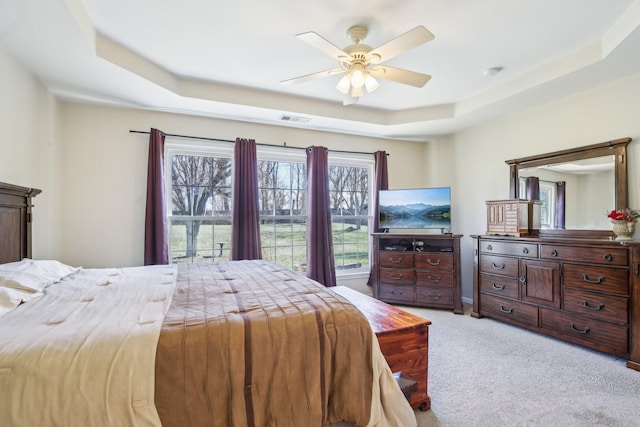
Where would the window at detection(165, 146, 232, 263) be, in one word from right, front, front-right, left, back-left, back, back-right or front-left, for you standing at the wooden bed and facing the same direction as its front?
left

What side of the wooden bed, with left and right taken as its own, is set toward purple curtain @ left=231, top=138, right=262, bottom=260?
left

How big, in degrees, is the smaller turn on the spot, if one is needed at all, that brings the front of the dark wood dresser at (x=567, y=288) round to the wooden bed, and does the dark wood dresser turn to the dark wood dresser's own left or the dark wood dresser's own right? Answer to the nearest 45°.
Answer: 0° — it already faces it

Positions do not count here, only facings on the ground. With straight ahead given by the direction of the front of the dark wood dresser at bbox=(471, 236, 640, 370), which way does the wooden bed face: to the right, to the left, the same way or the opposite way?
the opposite way

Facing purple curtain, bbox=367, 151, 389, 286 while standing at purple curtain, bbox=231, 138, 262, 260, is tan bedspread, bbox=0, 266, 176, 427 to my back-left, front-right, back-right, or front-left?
back-right

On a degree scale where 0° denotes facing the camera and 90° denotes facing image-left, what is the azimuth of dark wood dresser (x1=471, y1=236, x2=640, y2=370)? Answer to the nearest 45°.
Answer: approximately 45°

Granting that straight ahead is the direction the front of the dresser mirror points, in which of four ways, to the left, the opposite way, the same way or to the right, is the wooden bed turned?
the opposite way

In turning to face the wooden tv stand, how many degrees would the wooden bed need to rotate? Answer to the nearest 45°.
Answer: approximately 45° to its left

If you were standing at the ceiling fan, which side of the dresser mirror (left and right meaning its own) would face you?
front

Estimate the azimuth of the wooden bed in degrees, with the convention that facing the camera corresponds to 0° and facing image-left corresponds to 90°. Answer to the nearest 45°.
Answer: approximately 270°

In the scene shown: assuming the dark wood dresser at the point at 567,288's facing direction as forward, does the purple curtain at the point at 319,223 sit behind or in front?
in front

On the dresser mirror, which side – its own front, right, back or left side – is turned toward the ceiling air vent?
front

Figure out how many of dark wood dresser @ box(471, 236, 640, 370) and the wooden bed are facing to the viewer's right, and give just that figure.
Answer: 1

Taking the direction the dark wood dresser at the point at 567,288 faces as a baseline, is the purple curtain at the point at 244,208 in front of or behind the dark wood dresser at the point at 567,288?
in front
